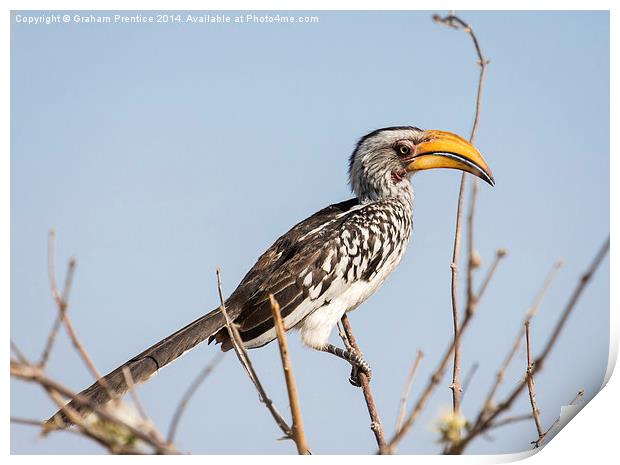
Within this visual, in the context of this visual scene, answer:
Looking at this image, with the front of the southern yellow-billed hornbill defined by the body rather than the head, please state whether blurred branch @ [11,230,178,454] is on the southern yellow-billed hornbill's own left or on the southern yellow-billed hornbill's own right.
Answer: on the southern yellow-billed hornbill's own right

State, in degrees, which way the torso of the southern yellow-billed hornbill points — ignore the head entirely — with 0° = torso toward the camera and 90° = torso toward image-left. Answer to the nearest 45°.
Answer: approximately 270°

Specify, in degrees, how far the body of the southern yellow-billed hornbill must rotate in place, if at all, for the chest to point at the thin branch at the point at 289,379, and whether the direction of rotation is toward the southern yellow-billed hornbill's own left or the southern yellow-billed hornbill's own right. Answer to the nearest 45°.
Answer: approximately 90° to the southern yellow-billed hornbill's own right
